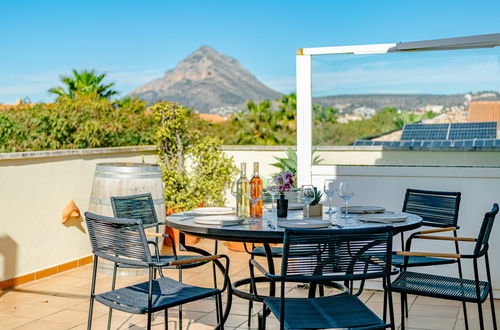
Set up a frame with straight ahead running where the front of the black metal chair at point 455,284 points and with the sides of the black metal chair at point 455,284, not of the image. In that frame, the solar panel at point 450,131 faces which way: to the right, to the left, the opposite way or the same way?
to the left

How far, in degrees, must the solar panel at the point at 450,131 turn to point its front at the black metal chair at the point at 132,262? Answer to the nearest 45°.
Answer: approximately 45° to its right

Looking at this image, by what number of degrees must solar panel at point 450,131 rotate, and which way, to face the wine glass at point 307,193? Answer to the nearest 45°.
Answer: approximately 45° to its right

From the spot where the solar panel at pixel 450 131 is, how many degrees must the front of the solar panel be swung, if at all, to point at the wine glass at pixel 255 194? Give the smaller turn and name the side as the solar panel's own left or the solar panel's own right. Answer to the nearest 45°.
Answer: approximately 45° to the solar panel's own right

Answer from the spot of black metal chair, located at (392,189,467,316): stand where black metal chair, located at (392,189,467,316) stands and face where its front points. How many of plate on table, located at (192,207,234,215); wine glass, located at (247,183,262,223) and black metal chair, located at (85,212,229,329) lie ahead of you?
3

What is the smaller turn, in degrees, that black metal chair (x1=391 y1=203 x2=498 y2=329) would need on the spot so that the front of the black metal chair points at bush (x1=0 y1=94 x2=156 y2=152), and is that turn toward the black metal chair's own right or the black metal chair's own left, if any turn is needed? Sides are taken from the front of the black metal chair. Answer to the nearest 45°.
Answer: approximately 45° to the black metal chair's own right

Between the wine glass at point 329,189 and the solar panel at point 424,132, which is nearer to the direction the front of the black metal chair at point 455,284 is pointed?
the wine glass

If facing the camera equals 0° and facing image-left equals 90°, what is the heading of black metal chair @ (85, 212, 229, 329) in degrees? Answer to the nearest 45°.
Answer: approximately 225°

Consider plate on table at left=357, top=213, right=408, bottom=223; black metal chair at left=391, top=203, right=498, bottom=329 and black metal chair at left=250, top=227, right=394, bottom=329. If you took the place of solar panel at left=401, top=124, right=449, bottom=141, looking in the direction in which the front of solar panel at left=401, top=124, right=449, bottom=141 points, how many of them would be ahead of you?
3

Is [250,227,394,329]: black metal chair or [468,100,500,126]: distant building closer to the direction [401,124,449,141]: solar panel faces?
the black metal chair

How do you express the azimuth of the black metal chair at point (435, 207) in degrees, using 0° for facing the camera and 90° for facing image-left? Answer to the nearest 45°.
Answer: approximately 45°

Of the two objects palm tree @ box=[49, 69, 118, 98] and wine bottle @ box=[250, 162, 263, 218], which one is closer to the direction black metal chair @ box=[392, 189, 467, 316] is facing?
the wine bottle
